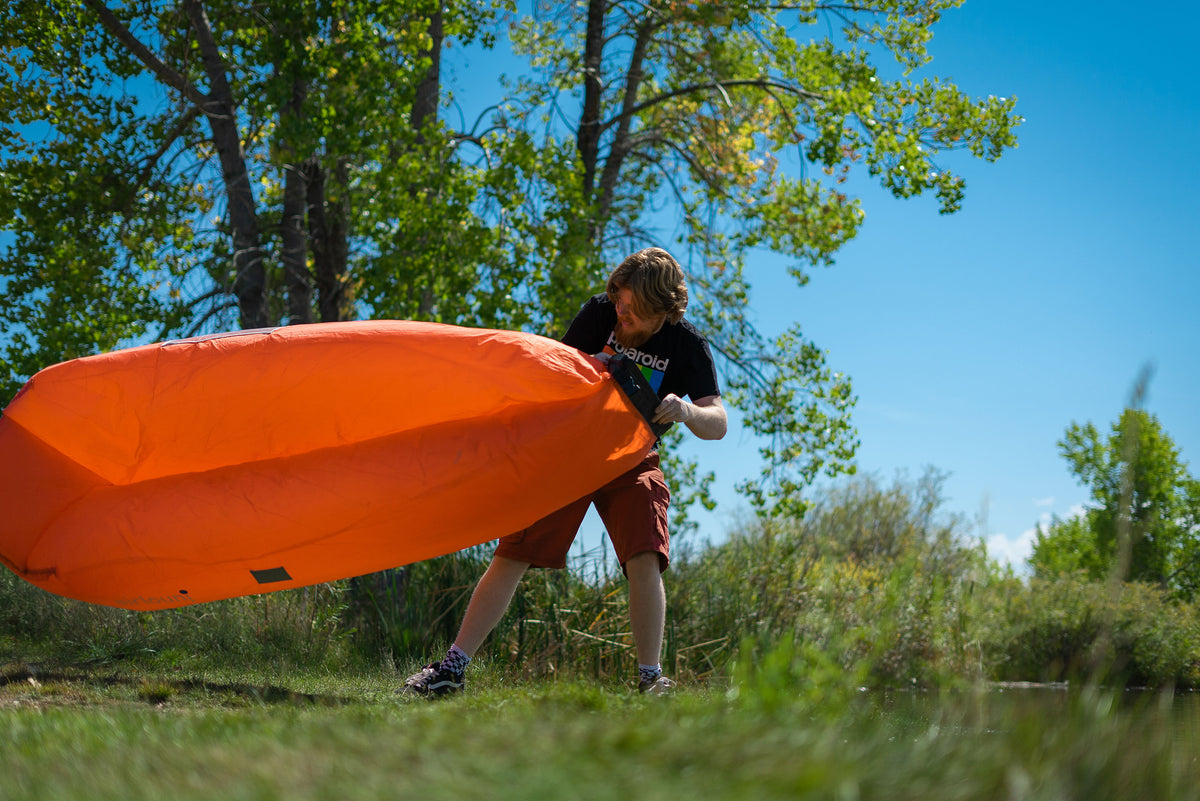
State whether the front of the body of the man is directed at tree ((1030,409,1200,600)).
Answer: no

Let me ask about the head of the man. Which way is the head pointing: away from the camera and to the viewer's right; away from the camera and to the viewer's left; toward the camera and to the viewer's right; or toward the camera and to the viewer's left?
toward the camera and to the viewer's left

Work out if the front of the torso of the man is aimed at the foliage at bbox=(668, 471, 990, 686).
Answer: no

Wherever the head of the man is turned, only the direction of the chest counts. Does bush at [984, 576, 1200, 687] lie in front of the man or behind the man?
behind

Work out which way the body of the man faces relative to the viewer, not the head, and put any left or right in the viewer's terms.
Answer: facing the viewer and to the left of the viewer
